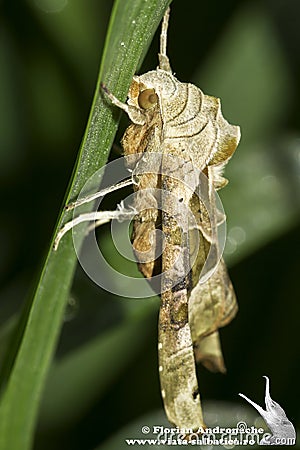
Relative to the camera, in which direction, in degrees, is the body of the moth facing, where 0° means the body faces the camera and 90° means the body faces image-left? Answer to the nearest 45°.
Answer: approximately 90°

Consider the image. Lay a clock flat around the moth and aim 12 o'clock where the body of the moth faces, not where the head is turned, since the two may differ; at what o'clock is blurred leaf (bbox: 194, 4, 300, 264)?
The blurred leaf is roughly at 4 o'clock from the moth.
